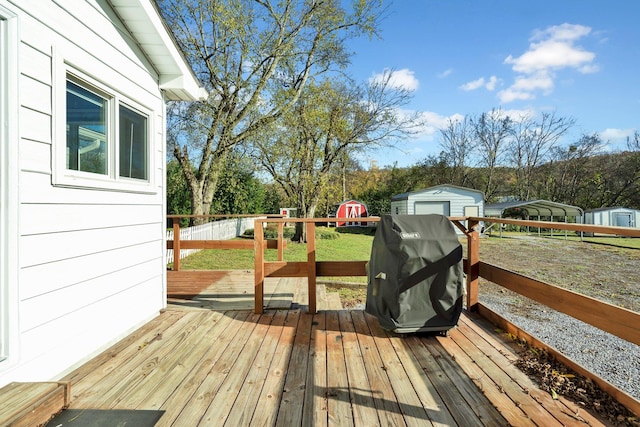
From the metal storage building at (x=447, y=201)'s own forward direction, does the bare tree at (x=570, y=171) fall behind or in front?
behind

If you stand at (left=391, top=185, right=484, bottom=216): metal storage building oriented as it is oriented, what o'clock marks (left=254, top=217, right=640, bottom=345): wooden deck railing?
The wooden deck railing is roughly at 12 o'clock from the metal storage building.

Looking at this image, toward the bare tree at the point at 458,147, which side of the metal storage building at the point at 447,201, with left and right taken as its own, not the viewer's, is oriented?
back

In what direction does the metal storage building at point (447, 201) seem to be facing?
toward the camera

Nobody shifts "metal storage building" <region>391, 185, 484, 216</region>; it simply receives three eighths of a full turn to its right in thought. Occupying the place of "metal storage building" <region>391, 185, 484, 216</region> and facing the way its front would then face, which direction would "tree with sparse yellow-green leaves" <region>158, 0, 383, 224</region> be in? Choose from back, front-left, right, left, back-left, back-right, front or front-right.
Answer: left

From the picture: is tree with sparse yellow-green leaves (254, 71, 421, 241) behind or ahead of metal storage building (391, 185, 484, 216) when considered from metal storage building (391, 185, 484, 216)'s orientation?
ahead

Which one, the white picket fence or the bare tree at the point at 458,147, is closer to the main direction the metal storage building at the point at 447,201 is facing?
the white picket fence

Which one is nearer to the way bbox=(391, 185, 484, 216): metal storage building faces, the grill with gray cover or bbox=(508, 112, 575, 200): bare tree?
the grill with gray cover

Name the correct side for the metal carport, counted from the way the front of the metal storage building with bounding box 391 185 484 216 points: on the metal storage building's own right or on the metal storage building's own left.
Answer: on the metal storage building's own left

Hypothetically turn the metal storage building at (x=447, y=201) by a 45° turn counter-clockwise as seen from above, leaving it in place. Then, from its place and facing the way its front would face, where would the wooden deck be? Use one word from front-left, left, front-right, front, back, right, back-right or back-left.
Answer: front-right

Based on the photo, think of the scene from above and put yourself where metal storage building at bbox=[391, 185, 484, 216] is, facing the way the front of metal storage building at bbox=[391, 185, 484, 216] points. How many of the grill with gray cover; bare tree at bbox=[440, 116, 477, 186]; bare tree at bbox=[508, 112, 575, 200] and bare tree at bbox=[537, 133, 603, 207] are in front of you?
1

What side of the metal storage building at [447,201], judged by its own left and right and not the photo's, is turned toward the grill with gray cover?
front

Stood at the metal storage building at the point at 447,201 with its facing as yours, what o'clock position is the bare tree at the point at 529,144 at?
The bare tree is roughly at 7 o'clock from the metal storage building.

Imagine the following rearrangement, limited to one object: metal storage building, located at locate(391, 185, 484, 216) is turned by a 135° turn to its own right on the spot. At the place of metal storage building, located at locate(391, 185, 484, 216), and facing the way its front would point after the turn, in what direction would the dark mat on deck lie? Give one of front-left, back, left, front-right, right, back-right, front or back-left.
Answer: back-left

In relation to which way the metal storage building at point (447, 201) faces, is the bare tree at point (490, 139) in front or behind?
behind

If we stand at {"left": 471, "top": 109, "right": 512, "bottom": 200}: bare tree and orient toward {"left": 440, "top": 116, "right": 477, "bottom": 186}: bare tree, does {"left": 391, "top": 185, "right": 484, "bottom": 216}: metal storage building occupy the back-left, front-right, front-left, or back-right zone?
front-left
